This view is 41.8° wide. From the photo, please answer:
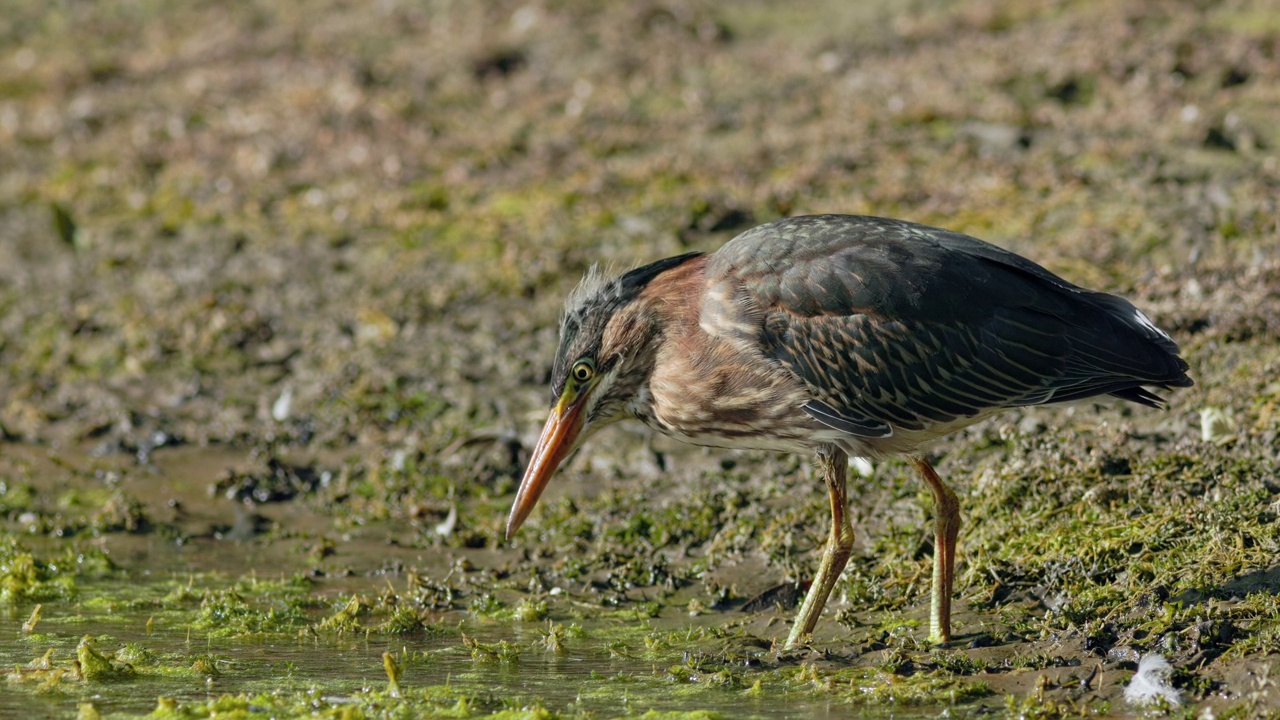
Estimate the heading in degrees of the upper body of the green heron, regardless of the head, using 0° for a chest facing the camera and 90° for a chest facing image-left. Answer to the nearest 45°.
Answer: approximately 90°
